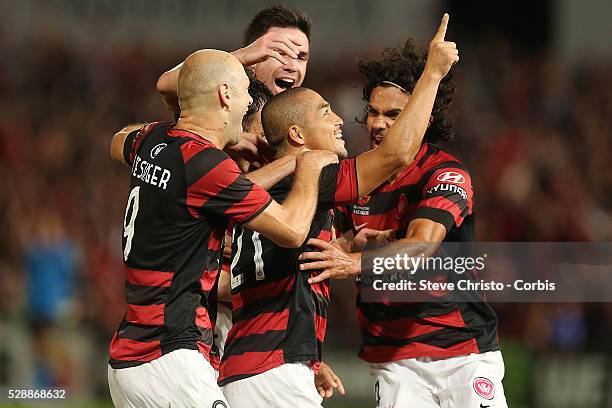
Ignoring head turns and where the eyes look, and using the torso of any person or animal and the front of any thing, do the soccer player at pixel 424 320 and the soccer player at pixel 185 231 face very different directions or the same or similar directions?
very different directions

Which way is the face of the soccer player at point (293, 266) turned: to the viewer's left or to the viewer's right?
to the viewer's right

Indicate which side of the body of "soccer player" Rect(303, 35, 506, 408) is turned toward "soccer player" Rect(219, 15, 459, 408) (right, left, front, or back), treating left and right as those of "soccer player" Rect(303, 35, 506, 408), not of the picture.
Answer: front

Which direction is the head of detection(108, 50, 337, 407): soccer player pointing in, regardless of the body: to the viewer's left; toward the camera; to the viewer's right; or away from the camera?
to the viewer's right

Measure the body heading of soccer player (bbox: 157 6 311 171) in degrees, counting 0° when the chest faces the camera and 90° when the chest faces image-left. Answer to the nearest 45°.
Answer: approximately 315°

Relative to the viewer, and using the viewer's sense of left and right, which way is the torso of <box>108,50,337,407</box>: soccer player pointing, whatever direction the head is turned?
facing away from the viewer and to the right of the viewer

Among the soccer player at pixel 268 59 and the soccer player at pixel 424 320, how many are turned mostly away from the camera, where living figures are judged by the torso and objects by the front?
0
